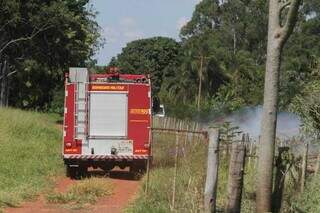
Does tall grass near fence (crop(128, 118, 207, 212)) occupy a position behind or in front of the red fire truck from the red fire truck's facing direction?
behind

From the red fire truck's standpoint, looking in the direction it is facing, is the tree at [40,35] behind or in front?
in front

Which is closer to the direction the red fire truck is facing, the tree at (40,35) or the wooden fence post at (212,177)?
the tree

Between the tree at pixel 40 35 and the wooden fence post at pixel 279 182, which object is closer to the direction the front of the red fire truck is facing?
the tree

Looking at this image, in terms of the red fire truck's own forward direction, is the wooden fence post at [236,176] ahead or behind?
behind

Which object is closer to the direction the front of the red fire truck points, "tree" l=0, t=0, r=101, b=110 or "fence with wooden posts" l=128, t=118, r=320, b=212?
the tree

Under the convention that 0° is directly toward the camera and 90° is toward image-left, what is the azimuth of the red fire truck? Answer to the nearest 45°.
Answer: approximately 180°

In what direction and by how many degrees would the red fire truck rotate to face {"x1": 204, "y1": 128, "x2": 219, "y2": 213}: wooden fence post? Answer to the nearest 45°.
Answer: approximately 180°

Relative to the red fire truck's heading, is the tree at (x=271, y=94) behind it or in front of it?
behind

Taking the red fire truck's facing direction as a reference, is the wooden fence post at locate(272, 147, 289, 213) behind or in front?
behind
